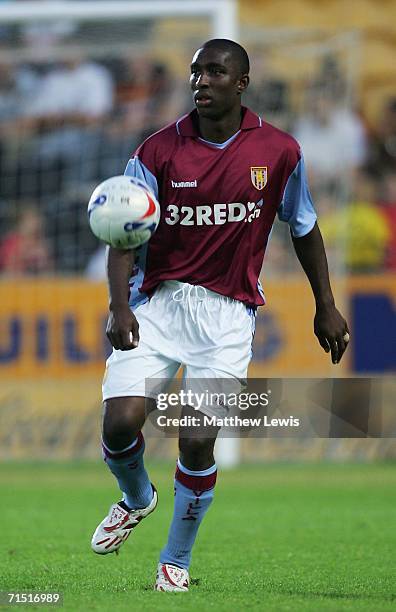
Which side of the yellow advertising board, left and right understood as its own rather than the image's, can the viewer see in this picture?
front

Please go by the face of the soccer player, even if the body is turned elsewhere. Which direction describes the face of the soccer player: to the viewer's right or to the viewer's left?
to the viewer's left

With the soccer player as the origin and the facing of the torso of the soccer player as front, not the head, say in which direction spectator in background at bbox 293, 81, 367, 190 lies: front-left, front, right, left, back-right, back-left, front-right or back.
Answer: back

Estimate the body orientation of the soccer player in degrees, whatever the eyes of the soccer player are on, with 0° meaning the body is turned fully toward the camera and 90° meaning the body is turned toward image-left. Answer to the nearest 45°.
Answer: approximately 0°

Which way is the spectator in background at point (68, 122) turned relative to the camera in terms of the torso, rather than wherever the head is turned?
toward the camera

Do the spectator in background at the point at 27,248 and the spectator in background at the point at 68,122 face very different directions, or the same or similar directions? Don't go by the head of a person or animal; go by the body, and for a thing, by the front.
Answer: same or similar directions

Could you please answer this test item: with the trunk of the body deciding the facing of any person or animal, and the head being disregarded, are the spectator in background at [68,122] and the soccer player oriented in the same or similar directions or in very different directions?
same or similar directions

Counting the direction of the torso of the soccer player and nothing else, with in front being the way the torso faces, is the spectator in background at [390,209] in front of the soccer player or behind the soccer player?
behind

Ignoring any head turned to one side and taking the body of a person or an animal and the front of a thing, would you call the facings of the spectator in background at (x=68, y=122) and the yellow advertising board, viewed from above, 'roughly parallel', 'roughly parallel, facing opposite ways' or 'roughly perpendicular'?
roughly parallel

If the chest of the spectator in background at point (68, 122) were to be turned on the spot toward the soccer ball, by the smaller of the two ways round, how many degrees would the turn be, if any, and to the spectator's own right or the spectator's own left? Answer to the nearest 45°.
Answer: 0° — they already face it

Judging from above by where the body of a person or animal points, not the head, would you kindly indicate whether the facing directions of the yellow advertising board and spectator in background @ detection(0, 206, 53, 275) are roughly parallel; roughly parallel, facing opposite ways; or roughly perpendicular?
roughly parallel

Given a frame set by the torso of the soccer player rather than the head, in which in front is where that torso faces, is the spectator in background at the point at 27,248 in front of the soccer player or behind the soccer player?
behind

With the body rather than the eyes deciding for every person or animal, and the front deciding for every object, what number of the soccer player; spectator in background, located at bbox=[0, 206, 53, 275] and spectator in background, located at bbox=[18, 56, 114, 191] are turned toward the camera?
3
